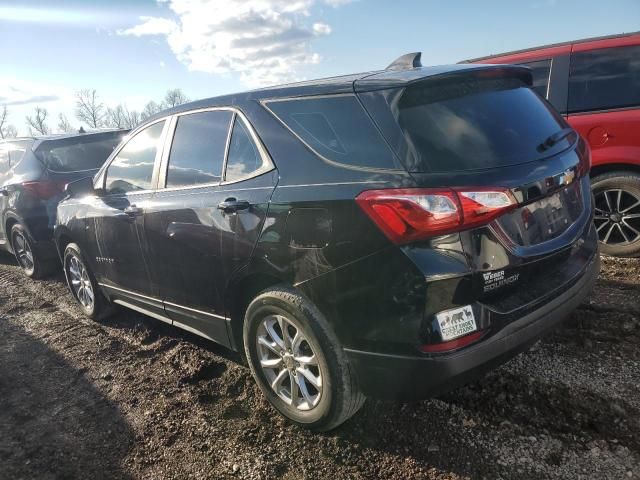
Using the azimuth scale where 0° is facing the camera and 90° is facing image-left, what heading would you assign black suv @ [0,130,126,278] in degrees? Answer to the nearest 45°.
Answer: approximately 135°

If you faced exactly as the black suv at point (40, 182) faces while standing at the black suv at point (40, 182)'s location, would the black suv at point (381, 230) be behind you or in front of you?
behind

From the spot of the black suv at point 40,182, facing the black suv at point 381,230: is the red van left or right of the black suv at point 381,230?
left

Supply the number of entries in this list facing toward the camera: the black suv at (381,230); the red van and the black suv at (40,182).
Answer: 0

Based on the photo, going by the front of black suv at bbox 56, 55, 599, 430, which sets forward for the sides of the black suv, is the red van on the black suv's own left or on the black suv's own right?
on the black suv's own right

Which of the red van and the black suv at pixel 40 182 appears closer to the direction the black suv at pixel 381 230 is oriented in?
the black suv

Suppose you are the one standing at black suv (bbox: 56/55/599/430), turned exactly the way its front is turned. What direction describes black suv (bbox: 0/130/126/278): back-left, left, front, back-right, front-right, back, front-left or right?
front

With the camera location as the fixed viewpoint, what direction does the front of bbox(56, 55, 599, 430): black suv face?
facing away from the viewer and to the left of the viewer
